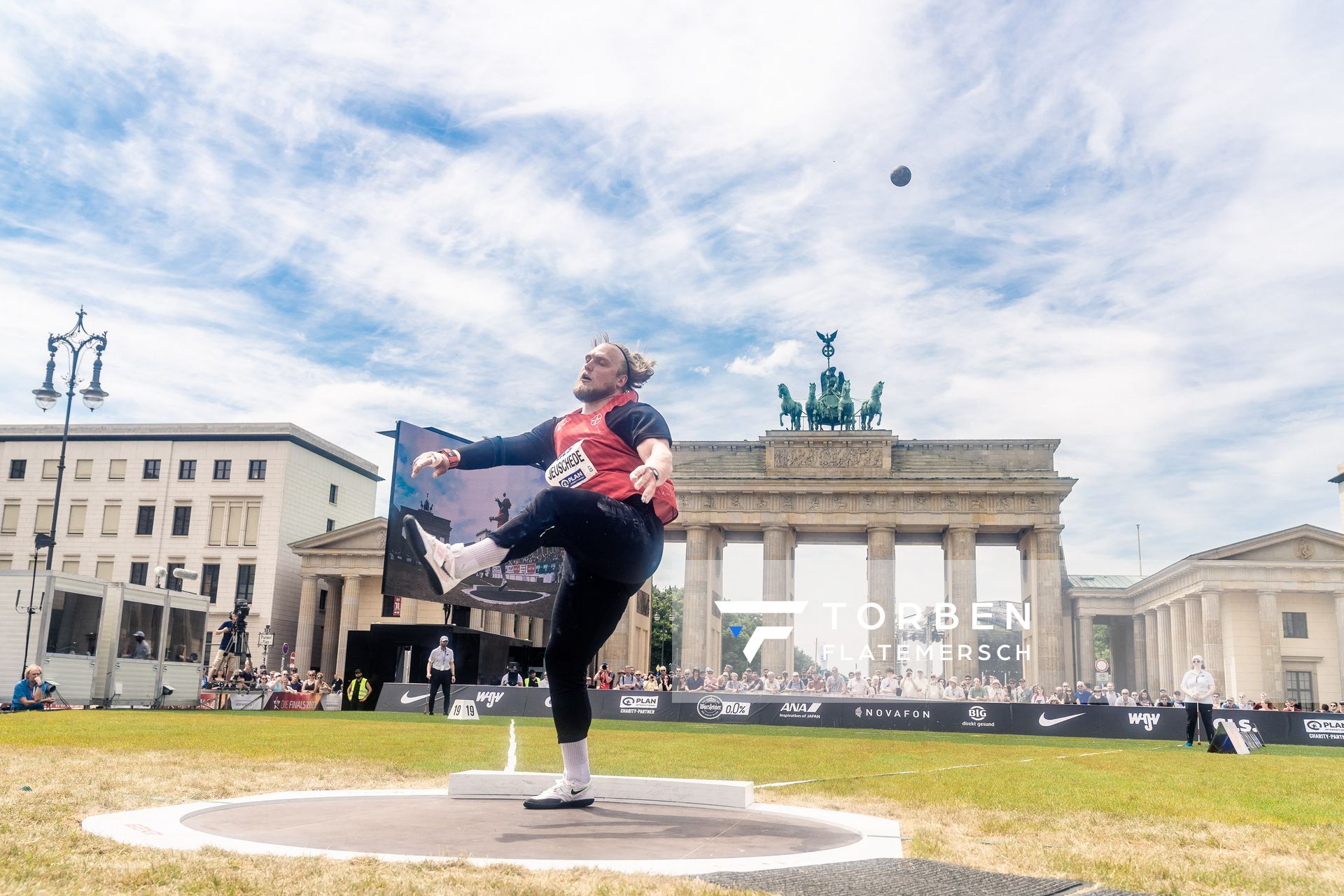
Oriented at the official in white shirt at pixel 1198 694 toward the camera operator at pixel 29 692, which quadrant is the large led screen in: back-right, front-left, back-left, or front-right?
front-right

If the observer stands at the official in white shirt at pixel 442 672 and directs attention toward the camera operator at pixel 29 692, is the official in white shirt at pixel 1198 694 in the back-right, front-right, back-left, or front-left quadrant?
back-left

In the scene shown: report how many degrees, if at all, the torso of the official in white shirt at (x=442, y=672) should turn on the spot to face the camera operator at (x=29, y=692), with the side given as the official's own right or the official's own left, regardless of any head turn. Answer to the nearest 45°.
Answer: approximately 90° to the official's own right

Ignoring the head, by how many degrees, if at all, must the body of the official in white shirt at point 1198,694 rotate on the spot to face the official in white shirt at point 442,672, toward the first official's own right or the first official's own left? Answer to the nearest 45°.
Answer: approximately 90° to the first official's own right

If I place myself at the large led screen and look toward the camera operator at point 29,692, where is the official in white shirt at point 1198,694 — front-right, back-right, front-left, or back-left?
back-left

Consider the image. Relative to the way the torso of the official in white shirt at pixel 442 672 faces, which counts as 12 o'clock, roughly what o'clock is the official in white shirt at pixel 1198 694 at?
the official in white shirt at pixel 1198 694 is roughly at 10 o'clock from the official in white shirt at pixel 442 672.

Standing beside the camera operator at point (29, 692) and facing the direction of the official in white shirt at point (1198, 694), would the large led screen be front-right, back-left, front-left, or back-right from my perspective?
front-left

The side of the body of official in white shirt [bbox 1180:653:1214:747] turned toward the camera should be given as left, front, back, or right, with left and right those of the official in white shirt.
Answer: front

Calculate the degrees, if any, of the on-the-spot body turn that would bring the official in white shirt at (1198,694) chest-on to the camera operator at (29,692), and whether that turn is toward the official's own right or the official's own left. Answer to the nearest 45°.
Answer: approximately 90° to the official's own right

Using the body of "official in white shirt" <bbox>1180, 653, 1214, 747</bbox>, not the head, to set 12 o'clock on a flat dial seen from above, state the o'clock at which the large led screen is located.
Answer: The large led screen is roughly at 3 o'clock from the official in white shirt.

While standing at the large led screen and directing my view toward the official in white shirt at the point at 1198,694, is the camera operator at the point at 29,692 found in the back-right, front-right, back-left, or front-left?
back-right

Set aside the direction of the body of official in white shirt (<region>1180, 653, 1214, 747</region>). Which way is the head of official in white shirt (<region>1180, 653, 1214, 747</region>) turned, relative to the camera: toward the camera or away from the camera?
toward the camera

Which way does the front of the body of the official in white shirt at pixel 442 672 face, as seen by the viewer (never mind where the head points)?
toward the camera

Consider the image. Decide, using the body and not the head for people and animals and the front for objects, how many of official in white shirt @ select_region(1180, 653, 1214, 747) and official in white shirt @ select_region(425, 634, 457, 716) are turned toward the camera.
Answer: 2
